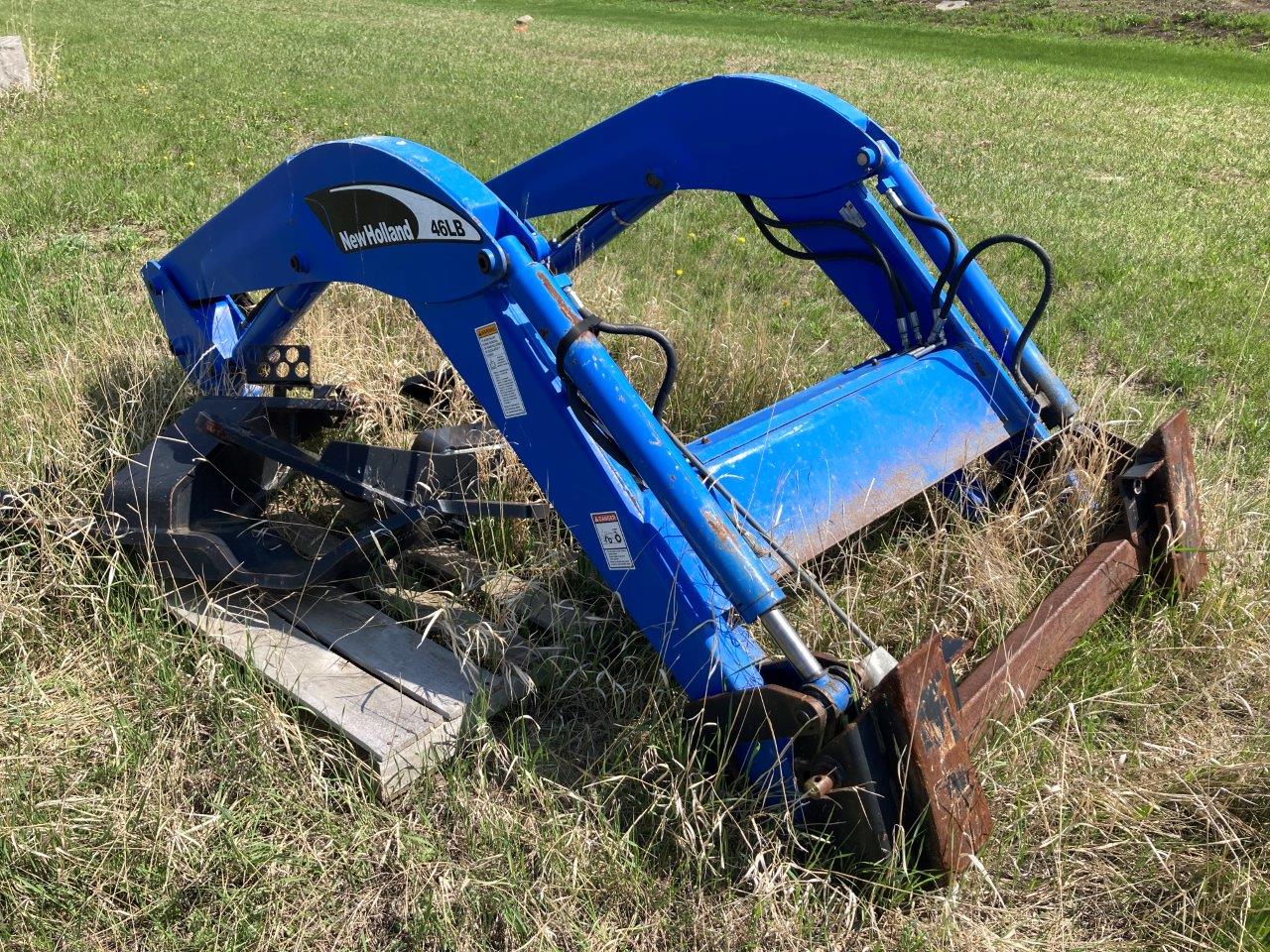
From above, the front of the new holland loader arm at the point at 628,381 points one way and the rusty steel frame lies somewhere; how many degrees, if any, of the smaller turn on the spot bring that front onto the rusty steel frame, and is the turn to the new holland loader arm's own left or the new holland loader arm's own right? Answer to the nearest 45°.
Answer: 0° — it already faces it

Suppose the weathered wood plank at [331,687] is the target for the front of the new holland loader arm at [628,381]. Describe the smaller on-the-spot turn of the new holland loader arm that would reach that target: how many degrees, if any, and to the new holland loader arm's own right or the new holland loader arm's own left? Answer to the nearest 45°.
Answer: approximately 90° to the new holland loader arm's own right

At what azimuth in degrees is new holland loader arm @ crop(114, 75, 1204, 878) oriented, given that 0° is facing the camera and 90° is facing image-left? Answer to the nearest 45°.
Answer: approximately 315°
